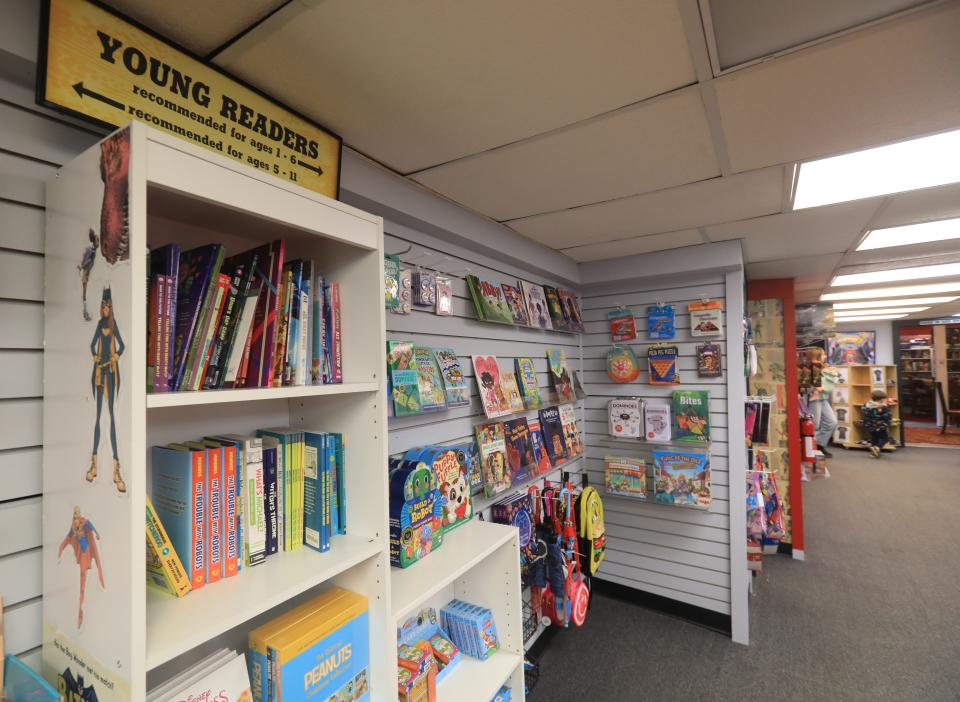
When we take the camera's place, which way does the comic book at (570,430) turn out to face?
facing the viewer and to the right of the viewer

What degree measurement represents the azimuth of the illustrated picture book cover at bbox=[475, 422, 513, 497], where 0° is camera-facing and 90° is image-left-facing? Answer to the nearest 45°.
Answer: approximately 315°

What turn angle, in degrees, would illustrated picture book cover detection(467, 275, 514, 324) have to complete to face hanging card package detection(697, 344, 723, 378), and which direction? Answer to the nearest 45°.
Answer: approximately 90° to its left

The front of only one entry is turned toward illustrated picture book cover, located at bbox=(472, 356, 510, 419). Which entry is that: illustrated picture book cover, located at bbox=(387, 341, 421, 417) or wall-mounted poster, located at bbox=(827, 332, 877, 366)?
the wall-mounted poster

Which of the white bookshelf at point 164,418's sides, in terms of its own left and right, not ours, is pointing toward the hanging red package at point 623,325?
left

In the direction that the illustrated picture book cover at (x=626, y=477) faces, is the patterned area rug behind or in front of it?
behind

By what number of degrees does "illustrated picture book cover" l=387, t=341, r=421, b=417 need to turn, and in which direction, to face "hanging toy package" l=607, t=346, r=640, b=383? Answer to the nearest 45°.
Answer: approximately 90° to its left

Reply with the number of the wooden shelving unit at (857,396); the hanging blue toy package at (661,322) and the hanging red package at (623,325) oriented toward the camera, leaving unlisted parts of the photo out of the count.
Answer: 3

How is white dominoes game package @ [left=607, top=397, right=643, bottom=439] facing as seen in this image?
toward the camera

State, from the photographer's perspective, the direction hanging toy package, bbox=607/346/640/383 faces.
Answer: facing the viewer

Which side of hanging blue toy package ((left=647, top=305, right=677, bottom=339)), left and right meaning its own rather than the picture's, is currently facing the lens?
front

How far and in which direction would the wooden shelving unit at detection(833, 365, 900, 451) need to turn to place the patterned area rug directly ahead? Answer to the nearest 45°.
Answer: approximately 135° to its left

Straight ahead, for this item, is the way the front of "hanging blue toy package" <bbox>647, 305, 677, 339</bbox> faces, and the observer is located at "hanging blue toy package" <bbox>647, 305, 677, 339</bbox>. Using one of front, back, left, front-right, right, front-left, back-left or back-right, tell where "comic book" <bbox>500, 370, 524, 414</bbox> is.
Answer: front-right

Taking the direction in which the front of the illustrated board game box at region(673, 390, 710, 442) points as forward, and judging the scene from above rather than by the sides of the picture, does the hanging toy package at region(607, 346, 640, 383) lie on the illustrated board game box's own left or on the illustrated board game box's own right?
on the illustrated board game box's own right

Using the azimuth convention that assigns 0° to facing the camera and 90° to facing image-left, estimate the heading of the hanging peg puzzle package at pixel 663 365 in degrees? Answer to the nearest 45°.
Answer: approximately 0°

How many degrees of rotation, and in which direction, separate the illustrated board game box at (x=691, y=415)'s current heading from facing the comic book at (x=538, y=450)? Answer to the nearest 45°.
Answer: approximately 45° to its right
